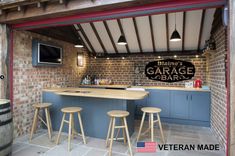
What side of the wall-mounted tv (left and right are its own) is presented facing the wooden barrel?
right

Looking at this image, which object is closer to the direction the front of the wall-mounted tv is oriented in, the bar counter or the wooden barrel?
the bar counter

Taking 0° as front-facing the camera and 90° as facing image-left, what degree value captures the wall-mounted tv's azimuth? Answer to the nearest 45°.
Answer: approximately 315°

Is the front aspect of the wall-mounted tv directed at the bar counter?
yes

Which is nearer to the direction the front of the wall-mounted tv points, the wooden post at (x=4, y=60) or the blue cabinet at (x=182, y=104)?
the blue cabinet

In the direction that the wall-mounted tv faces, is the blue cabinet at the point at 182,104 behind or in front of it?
in front
